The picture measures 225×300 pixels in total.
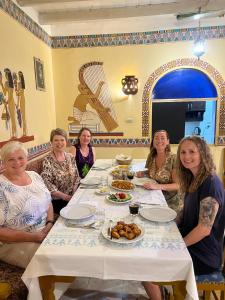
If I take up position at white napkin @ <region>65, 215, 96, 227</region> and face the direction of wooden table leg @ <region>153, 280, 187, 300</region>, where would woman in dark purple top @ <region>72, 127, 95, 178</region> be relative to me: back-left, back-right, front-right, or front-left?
back-left

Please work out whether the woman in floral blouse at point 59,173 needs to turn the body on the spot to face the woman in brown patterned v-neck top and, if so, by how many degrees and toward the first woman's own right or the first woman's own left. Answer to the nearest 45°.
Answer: approximately 45° to the first woman's own left

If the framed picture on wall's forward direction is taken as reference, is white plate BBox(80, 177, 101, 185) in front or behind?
in front
